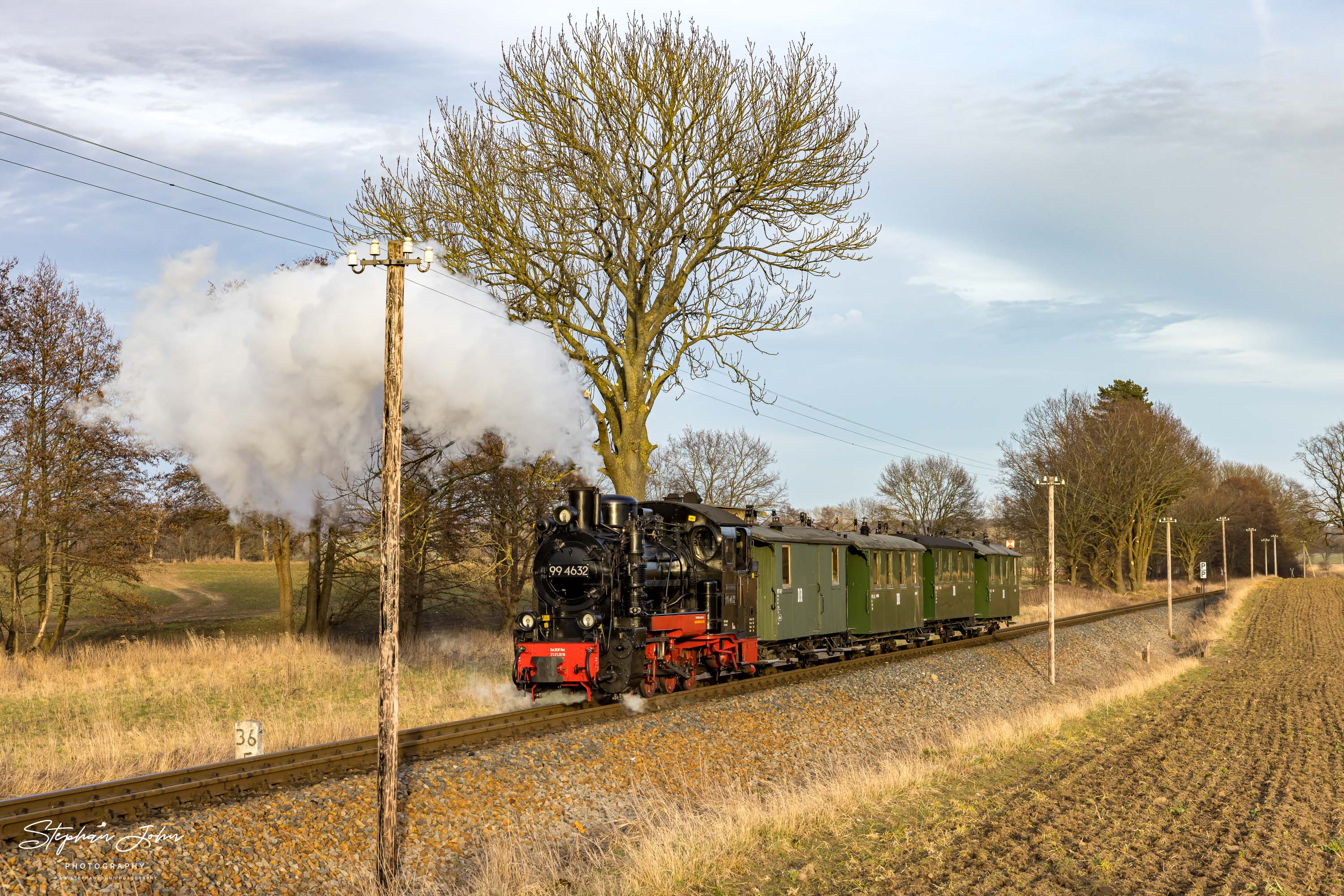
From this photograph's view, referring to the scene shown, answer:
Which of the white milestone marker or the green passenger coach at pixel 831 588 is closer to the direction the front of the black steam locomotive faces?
the white milestone marker

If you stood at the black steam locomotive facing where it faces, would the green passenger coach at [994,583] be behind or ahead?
behind

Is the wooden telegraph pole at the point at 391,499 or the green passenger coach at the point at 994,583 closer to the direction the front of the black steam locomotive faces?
the wooden telegraph pole

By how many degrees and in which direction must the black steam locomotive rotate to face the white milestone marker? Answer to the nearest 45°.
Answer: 0° — it already faces it

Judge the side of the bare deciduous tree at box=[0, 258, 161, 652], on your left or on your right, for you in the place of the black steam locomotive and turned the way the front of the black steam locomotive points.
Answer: on your right

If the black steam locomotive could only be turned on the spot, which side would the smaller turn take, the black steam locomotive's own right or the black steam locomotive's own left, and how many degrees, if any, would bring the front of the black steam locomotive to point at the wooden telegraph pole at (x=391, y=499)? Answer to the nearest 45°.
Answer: approximately 45° to the black steam locomotive's own left

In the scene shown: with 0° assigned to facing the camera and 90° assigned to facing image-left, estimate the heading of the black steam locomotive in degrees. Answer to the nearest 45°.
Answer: approximately 45°
